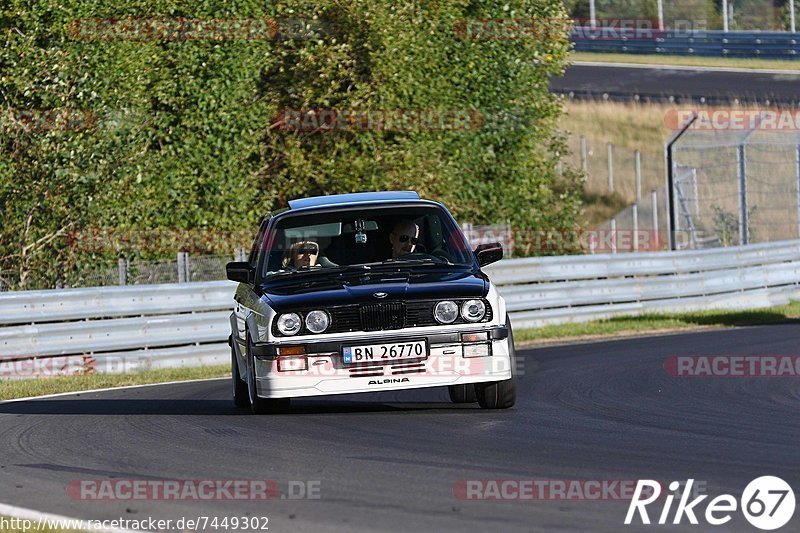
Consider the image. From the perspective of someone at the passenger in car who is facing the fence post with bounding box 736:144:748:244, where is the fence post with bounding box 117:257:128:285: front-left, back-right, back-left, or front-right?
front-left

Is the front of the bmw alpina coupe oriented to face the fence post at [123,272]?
no

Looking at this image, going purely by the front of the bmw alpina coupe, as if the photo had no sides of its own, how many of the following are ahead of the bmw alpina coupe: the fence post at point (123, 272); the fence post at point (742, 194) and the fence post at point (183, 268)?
0

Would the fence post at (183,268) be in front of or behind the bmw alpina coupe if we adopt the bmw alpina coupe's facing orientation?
behind

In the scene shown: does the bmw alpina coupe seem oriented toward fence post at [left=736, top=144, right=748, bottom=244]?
no

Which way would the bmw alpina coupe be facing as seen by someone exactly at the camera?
facing the viewer

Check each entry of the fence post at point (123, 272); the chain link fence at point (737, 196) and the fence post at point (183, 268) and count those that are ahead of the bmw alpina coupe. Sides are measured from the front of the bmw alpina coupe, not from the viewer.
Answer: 0

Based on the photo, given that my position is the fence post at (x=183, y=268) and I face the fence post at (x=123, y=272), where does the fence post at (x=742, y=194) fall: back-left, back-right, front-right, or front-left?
back-right

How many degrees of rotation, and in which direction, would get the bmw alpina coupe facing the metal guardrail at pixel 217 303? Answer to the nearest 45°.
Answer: approximately 180°

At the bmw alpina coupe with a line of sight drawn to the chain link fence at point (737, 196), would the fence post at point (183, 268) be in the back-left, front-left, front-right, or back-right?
front-left
